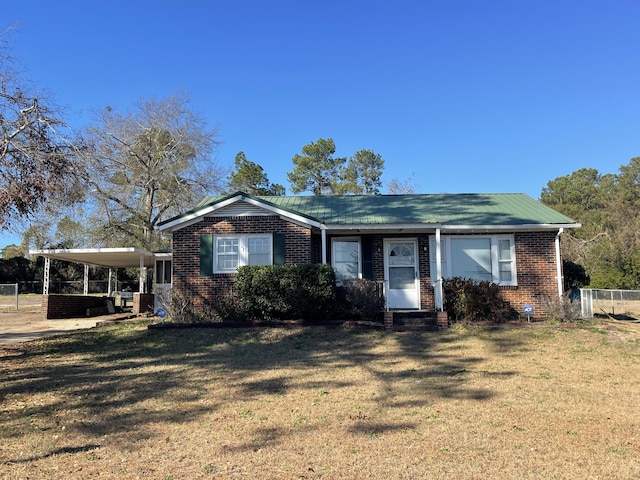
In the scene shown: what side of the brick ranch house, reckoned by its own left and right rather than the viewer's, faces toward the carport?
right

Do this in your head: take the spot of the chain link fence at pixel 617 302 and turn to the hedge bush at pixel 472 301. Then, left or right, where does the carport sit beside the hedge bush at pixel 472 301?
right

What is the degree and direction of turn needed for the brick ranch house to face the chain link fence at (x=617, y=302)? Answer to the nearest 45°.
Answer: approximately 135° to its left

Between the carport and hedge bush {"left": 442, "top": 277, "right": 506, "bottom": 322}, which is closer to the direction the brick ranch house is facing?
the hedge bush

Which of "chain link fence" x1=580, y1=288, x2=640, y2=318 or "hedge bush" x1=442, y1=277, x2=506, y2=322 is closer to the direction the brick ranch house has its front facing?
the hedge bush

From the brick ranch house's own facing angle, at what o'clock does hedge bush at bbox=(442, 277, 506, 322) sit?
The hedge bush is roughly at 10 o'clock from the brick ranch house.

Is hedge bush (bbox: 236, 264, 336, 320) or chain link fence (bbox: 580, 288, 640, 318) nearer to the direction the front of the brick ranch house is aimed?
the hedge bush

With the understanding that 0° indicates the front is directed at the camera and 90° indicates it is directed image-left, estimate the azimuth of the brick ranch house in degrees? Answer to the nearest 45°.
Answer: approximately 0°
